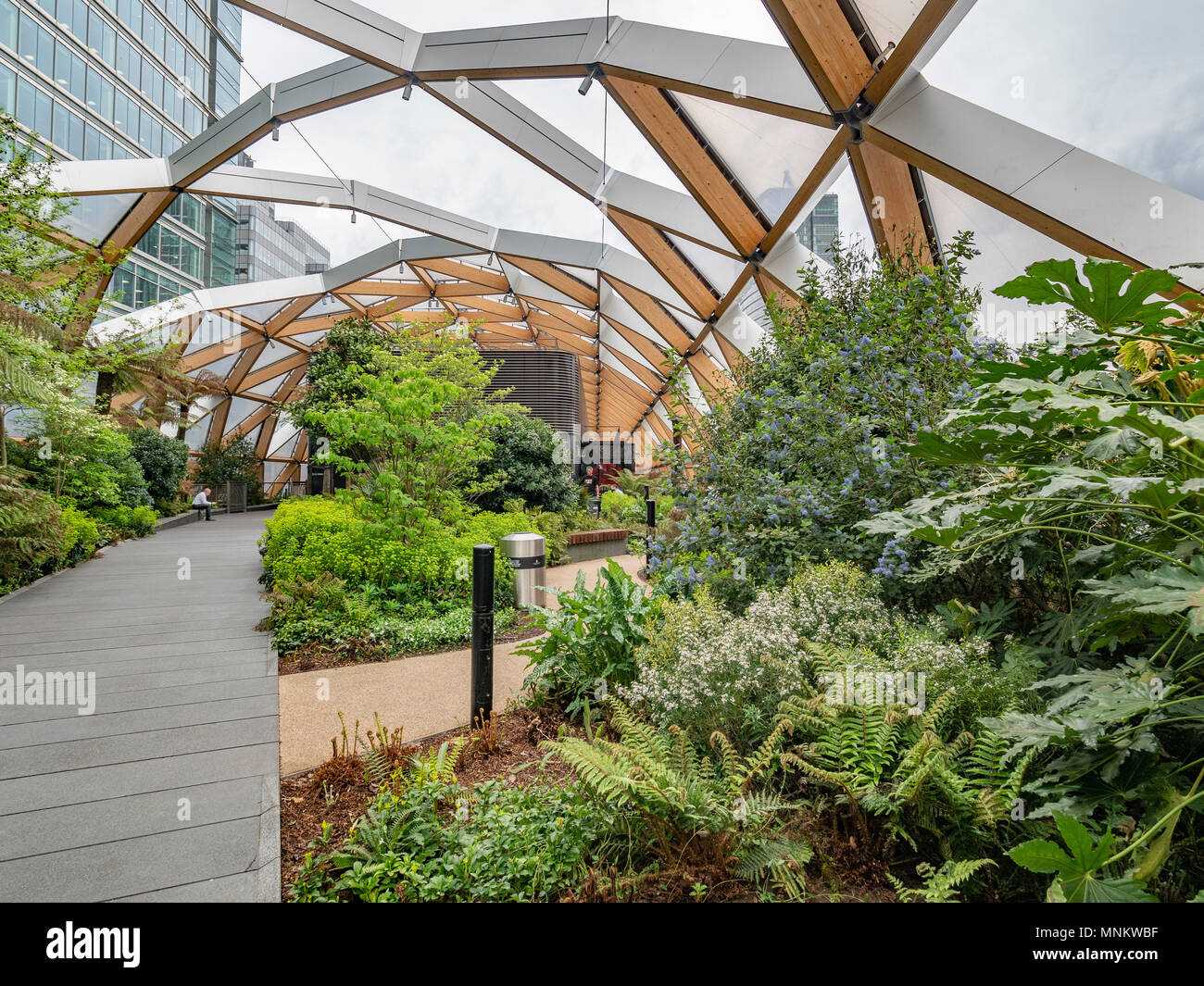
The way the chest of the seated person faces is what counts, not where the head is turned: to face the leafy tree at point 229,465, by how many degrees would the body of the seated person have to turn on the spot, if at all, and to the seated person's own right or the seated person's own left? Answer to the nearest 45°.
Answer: approximately 90° to the seated person's own left

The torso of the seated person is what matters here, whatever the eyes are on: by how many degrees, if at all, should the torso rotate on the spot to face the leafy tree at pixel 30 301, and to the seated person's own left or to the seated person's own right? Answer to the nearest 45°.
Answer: approximately 90° to the seated person's own right

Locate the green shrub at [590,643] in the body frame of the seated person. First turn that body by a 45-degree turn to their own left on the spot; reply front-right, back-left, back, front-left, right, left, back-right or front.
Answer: back-right

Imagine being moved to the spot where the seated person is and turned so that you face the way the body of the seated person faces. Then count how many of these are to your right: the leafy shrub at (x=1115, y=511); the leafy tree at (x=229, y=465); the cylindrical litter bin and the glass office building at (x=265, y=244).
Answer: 2

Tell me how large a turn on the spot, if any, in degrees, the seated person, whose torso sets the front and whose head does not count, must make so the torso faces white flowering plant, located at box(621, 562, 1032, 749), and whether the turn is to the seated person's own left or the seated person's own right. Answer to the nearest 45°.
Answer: approximately 90° to the seated person's own right

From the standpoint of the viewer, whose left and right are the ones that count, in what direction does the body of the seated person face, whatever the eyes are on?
facing to the right of the viewer

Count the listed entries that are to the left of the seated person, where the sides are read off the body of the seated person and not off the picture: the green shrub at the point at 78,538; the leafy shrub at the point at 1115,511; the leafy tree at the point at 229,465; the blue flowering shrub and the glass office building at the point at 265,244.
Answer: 2

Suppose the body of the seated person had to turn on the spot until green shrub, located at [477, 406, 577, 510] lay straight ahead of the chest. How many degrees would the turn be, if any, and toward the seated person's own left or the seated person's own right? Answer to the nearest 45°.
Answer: approximately 45° to the seated person's own right

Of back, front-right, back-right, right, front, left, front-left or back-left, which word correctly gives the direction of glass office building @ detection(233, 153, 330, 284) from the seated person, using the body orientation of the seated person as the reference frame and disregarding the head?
left

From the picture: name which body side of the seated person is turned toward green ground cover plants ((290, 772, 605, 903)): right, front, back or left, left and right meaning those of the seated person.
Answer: right

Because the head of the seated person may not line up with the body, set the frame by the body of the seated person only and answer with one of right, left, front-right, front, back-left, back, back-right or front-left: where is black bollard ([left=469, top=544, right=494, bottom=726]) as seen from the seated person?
right

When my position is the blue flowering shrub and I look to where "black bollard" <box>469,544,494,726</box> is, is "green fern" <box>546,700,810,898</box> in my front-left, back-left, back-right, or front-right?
front-left

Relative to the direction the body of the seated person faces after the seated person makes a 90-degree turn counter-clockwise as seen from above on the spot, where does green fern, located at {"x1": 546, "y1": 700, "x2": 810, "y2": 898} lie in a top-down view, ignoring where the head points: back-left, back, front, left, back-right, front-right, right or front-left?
back
